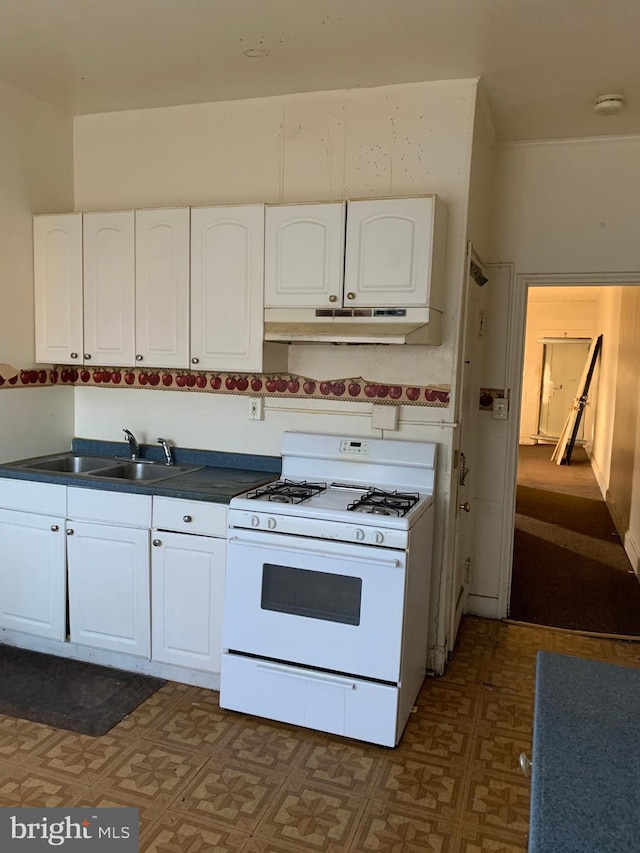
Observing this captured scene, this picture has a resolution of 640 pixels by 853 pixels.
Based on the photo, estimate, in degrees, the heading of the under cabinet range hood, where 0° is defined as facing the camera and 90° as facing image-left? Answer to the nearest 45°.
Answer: approximately 0°

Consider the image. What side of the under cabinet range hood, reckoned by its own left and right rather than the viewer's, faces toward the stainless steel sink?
right

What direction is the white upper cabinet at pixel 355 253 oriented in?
toward the camera

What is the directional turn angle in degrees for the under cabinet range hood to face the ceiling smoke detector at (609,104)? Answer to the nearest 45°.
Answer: approximately 90° to its left
